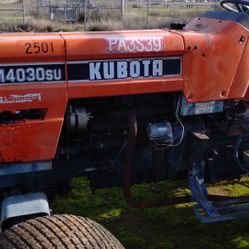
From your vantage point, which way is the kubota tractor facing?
to the viewer's left
